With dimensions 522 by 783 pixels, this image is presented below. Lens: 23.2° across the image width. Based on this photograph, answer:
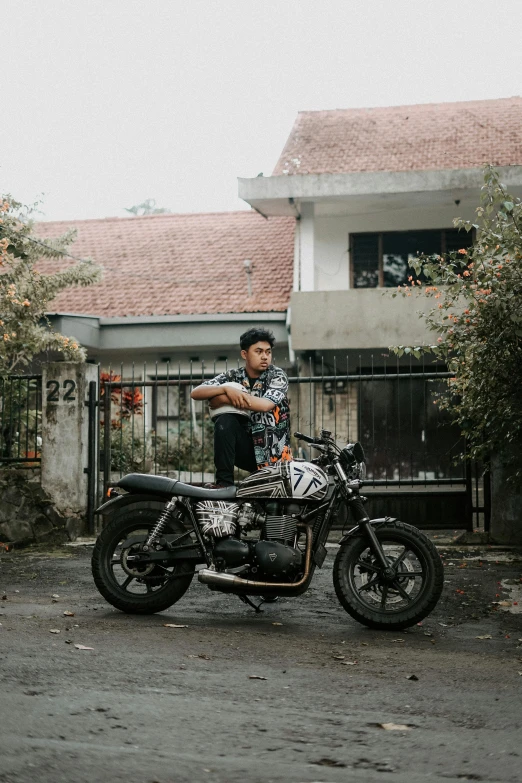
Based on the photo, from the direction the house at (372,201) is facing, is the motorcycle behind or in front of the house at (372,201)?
in front

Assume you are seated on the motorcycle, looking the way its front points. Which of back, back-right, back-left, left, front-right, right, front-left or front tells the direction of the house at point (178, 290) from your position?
left

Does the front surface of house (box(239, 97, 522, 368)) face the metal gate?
yes

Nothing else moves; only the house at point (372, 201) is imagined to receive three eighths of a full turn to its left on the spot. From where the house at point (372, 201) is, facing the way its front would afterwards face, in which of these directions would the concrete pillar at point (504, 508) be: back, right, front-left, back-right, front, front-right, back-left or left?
back-right

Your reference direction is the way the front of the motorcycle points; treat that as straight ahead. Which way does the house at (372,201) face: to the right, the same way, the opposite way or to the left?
to the right

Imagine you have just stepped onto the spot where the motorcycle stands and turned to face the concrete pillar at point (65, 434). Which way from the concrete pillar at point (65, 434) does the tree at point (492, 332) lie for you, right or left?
right

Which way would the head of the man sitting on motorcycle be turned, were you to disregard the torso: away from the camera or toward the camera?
toward the camera

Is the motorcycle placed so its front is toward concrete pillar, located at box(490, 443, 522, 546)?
no

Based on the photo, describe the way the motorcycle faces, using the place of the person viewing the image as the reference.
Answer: facing to the right of the viewer

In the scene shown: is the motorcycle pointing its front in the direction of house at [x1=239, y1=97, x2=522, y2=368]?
no

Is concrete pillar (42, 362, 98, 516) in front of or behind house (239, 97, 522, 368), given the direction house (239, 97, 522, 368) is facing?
in front

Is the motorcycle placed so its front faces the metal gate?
no

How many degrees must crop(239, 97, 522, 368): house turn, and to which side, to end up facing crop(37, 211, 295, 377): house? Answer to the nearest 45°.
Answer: approximately 135° to its right

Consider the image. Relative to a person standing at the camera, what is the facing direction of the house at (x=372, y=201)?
facing the viewer
